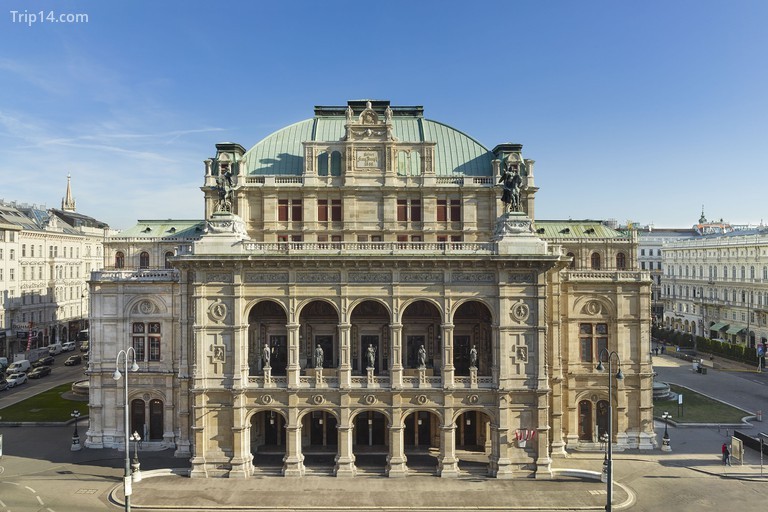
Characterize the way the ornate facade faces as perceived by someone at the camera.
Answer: facing the viewer

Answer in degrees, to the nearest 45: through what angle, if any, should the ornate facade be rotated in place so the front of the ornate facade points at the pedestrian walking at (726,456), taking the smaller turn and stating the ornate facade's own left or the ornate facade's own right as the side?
approximately 90° to the ornate facade's own left
